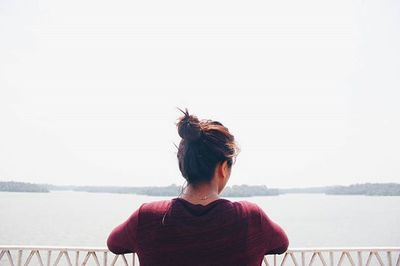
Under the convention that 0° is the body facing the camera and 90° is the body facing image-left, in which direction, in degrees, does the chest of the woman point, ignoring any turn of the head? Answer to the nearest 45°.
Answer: approximately 180°
